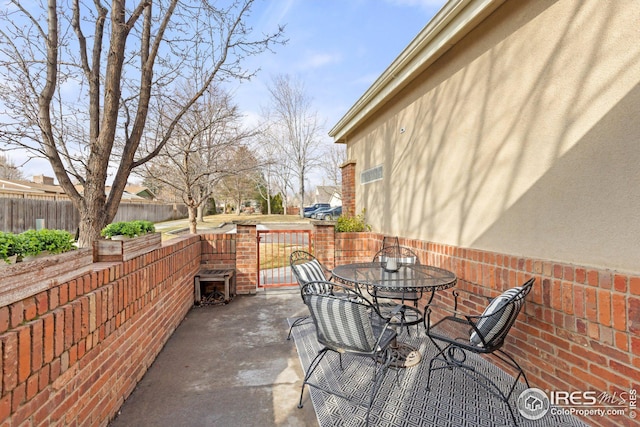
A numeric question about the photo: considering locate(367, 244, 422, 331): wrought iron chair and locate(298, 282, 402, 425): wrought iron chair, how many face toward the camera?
1

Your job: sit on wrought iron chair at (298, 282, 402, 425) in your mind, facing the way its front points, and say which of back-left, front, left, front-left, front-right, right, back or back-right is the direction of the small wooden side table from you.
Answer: left

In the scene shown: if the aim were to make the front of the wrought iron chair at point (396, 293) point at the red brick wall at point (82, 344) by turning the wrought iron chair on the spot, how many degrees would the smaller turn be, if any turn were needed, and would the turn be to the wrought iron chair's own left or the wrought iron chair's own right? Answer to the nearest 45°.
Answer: approximately 45° to the wrought iron chair's own right

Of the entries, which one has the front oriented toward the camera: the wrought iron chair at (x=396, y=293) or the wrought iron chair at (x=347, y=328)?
the wrought iron chair at (x=396, y=293)

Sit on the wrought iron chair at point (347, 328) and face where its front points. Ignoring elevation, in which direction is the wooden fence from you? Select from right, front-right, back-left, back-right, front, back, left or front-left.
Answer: left

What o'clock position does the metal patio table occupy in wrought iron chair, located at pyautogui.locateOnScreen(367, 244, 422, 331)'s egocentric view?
The metal patio table is roughly at 12 o'clock from the wrought iron chair.

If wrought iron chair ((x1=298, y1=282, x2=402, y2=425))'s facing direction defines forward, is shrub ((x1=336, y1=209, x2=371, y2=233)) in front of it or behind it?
in front

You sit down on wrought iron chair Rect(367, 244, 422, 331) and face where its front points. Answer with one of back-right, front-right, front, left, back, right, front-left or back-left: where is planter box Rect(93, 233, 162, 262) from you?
front-right

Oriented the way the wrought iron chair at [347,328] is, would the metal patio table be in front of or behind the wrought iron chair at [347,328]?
in front

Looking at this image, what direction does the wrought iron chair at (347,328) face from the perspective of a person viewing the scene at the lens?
facing away from the viewer and to the right of the viewer

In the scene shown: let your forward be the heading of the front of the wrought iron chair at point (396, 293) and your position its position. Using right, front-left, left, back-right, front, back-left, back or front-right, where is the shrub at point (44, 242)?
front-right

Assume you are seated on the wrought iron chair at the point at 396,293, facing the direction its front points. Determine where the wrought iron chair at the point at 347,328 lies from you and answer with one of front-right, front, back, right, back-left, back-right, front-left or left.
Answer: front

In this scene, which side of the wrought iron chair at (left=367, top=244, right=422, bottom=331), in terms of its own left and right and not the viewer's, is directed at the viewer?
front

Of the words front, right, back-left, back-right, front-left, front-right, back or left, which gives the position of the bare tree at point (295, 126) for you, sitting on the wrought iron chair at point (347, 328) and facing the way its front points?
front-left

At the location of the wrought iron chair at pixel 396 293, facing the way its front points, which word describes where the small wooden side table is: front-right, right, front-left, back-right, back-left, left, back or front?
right
